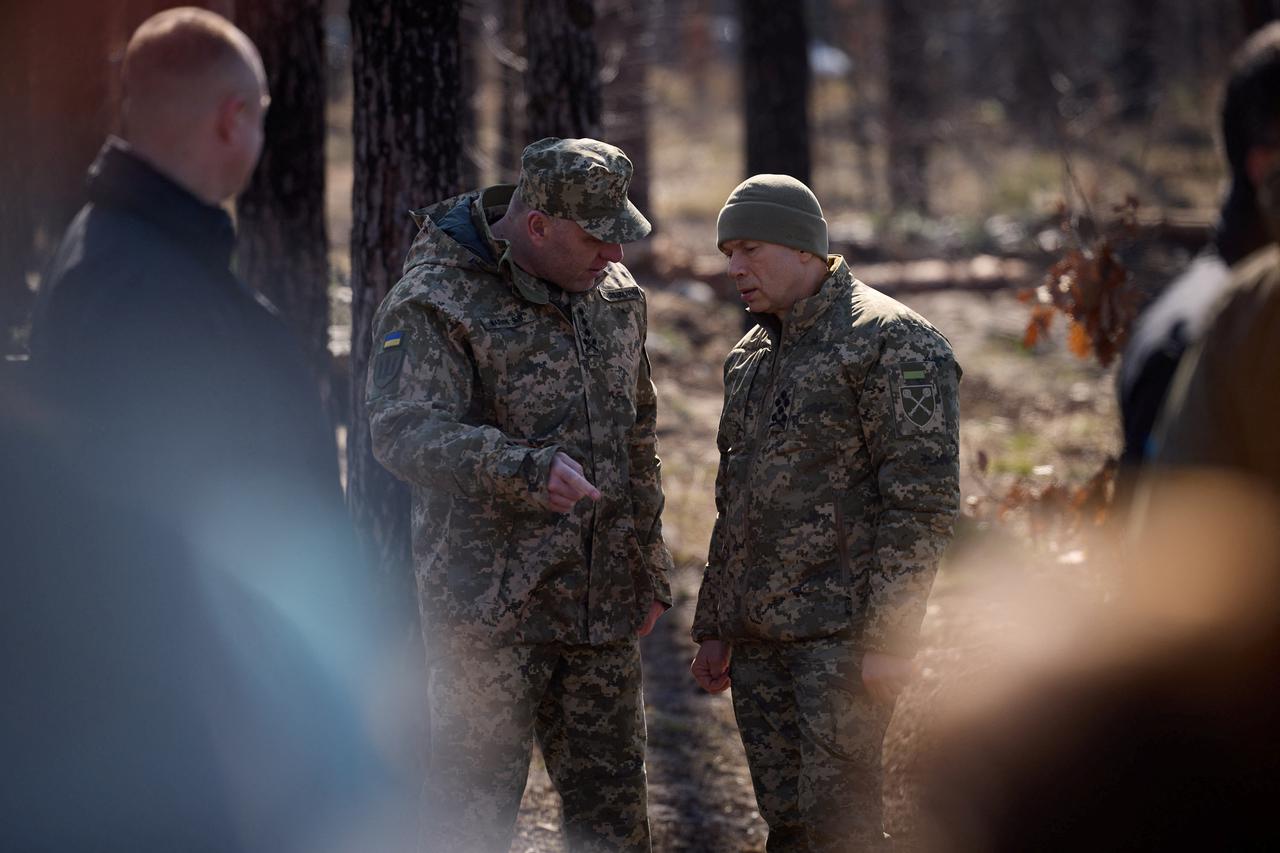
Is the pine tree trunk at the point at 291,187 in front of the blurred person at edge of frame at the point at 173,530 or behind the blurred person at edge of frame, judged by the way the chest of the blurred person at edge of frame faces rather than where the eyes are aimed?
in front

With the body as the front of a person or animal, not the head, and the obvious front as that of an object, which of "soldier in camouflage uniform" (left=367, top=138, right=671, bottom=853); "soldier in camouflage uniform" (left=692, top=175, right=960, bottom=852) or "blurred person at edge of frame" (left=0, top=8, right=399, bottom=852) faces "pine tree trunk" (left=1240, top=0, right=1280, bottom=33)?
the blurred person at edge of frame

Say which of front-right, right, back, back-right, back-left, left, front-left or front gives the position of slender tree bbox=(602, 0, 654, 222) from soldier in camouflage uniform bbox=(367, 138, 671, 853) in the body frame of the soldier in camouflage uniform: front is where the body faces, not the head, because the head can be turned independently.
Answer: back-left

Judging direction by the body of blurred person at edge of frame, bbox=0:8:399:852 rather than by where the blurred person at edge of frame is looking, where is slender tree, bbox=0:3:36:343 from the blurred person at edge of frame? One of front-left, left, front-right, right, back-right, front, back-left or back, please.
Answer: front-left

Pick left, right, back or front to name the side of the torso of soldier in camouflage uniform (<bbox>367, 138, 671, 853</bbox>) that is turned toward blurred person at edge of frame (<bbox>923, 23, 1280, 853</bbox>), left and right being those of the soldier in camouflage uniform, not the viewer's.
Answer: front

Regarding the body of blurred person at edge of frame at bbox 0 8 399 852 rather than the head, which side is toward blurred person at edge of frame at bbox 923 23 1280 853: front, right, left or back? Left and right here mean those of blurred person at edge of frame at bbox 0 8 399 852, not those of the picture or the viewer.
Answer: right

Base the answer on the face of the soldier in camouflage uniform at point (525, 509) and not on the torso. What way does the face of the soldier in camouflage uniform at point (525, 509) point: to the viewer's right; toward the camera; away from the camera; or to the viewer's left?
to the viewer's right

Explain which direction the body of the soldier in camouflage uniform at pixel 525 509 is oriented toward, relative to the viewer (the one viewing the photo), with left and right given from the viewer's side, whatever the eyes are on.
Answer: facing the viewer and to the right of the viewer

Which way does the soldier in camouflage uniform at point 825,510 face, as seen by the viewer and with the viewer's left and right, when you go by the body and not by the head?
facing the viewer and to the left of the viewer

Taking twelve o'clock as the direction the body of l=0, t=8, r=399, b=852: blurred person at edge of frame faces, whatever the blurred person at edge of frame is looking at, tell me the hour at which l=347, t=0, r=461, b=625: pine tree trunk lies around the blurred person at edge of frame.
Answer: The pine tree trunk is roughly at 11 o'clock from the blurred person at edge of frame.

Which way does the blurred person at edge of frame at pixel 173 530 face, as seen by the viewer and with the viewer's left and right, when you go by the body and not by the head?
facing away from the viewer and to the right of the viewer

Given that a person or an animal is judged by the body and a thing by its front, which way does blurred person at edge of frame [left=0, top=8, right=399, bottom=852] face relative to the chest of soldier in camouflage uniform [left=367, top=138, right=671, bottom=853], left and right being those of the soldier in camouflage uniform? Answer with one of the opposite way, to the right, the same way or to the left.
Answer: to the left

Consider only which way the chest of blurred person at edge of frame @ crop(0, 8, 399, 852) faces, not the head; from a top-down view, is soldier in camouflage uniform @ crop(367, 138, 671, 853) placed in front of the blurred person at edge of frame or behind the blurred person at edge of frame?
in front

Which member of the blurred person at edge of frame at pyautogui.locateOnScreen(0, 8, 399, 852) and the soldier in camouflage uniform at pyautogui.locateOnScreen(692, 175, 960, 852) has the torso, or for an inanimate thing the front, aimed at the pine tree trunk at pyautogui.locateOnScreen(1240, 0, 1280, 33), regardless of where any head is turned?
the blurred person at edge of frame

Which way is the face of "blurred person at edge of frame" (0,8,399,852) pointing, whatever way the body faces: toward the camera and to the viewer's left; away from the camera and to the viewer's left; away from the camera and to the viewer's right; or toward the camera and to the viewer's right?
away from the camera and to the viewer's right

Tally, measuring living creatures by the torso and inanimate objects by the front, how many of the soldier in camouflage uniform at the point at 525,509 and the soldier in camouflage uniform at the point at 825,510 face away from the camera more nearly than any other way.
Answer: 0
